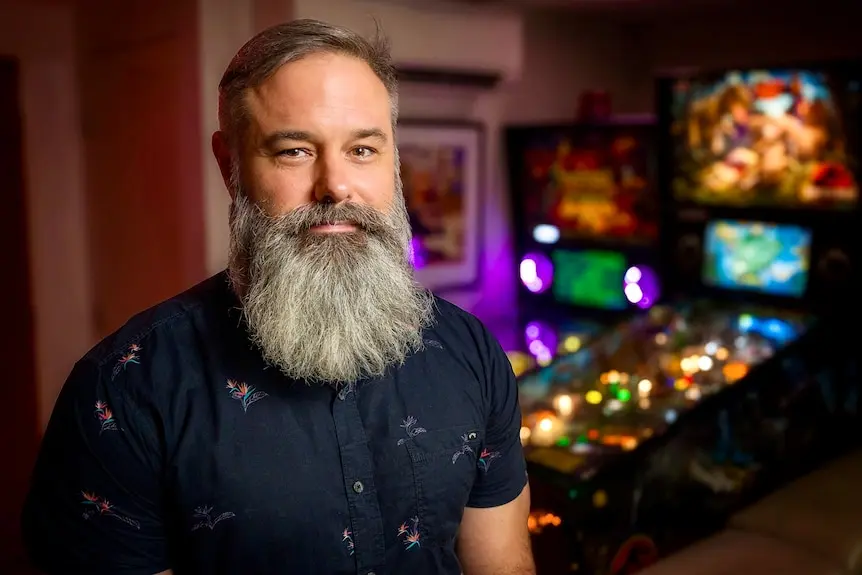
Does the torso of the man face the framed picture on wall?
no

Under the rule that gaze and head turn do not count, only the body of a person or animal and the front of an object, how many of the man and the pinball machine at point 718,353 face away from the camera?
0

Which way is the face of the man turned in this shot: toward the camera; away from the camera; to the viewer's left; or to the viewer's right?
toward the camera

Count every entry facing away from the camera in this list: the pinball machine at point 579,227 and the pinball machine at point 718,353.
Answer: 0

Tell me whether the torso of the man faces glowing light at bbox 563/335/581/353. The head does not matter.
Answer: no

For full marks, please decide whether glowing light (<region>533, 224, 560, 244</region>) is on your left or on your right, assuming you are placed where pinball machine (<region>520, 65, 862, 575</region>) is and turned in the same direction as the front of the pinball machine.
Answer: on your right

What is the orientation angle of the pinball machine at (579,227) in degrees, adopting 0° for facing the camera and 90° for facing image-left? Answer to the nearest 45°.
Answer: approximately 45°

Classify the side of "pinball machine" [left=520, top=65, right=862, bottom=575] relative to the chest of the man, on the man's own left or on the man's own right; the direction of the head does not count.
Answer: on the man's own left

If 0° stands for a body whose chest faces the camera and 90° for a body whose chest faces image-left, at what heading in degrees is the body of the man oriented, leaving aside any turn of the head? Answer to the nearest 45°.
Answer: approximately 315°

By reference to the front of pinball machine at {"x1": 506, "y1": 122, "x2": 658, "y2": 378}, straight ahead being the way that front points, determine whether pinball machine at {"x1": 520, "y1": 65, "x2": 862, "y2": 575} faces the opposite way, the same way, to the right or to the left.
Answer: the same way

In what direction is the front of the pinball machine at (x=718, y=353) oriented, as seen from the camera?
facing the viewer and to the left of the viewer

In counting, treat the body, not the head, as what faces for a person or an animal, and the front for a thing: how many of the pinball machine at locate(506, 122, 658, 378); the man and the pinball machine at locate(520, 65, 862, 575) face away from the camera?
0

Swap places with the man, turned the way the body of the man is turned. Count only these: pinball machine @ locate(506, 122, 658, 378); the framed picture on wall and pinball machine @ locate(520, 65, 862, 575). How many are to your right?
0

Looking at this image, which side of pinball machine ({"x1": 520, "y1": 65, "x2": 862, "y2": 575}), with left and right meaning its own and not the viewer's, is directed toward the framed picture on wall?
right
